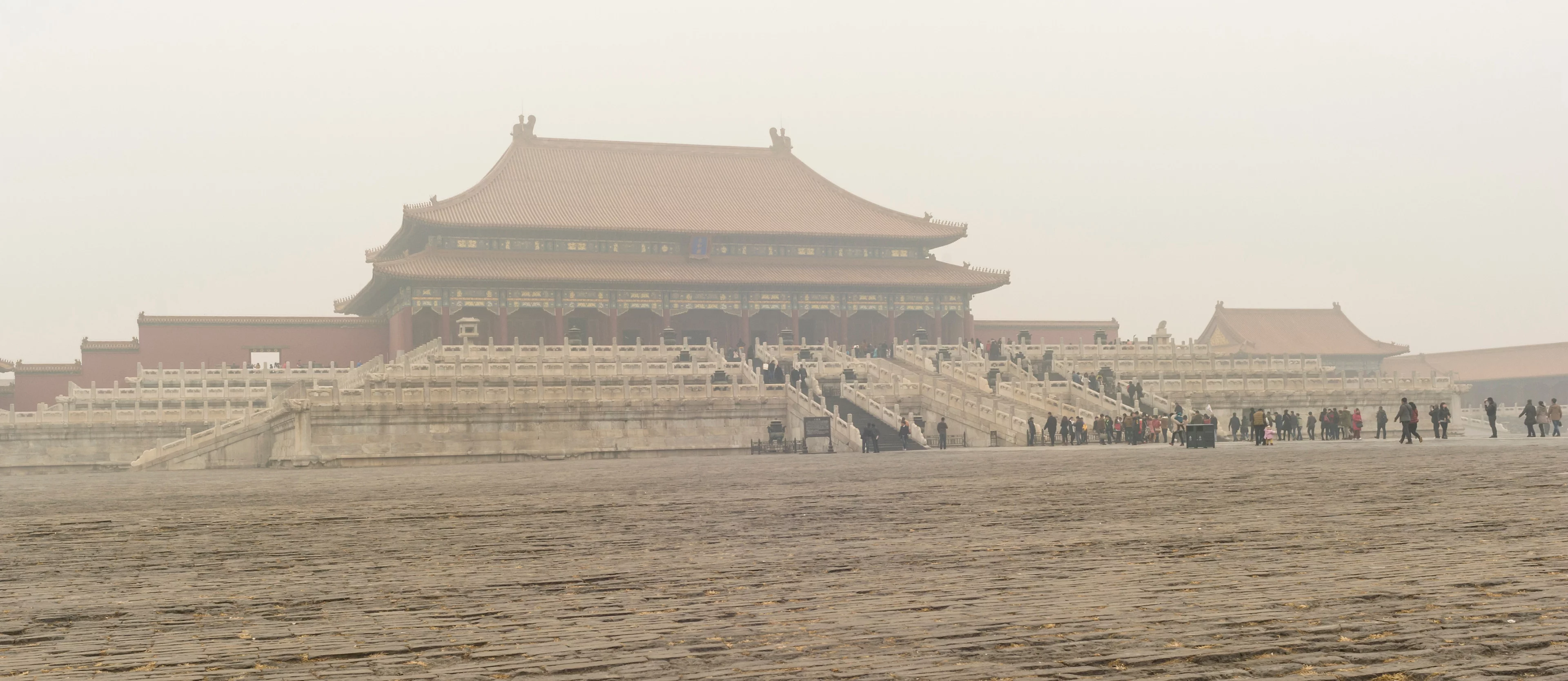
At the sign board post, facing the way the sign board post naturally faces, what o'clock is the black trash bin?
The black trash bin is roughly at 10 o'clock from the sign board post.

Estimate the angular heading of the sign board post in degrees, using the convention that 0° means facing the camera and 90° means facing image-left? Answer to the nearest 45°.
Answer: approximately 0°

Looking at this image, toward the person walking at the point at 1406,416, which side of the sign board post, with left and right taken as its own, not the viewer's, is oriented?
left
